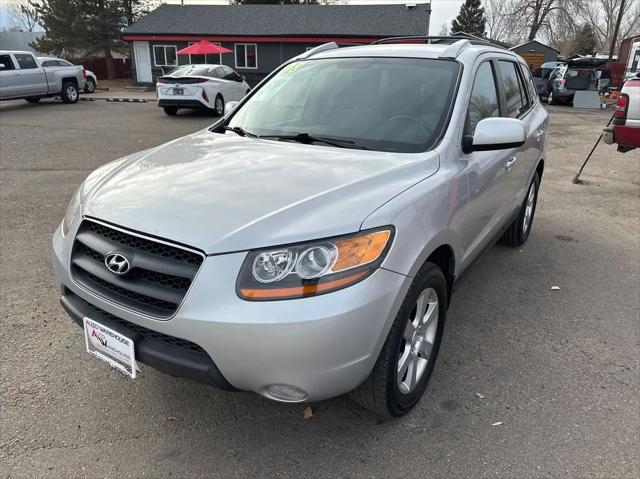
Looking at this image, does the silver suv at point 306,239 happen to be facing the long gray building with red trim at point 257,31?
no

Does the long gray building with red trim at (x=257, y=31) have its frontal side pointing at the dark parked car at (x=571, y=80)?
no

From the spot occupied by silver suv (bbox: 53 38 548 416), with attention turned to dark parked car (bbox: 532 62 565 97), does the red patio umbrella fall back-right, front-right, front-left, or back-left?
front-left

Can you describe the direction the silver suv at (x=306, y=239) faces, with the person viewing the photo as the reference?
facing the viewer and to the left of the viewer

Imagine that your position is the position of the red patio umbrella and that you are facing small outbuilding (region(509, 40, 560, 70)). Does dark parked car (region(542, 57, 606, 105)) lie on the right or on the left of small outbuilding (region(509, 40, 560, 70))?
right

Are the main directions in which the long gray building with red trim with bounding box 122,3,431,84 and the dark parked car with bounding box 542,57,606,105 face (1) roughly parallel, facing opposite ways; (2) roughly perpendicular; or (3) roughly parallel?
roughly parallel, facing opposite ways

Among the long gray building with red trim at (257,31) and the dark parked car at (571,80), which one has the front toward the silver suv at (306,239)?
the long gray building with red trim

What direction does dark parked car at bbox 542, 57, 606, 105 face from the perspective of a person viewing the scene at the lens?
facing away from the viewer and to the left of the viewer

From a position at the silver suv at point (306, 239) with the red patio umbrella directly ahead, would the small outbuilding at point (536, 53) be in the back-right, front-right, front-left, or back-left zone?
front-right

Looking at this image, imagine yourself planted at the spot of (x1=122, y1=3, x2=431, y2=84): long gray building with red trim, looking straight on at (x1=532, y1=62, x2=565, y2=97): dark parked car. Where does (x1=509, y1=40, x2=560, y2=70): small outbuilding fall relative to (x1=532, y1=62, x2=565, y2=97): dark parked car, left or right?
left

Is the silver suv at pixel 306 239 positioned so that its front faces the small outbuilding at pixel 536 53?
no

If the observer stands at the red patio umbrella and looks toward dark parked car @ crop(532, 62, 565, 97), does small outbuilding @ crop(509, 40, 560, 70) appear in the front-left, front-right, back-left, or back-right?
front-left

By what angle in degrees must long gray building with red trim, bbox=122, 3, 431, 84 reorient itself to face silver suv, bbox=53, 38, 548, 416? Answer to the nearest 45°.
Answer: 0° — it already faces it

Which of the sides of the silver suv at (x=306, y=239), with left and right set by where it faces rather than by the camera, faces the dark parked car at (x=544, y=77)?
back

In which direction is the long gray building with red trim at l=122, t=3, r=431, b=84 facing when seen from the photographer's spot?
facing the viewer

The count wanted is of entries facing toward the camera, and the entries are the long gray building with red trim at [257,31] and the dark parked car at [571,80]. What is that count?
1

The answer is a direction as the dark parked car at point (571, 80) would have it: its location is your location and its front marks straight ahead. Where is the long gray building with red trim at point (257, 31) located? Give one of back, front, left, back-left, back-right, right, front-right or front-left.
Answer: front-left

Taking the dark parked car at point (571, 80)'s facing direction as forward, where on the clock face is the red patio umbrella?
The red patio umbrella is roughly at 10 o'clock from the dark parked car.

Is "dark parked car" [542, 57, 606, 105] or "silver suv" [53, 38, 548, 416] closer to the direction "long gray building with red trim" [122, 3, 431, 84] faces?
the silver suv

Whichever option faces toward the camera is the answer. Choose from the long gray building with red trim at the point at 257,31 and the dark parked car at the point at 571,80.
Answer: the long gray building with red trim
